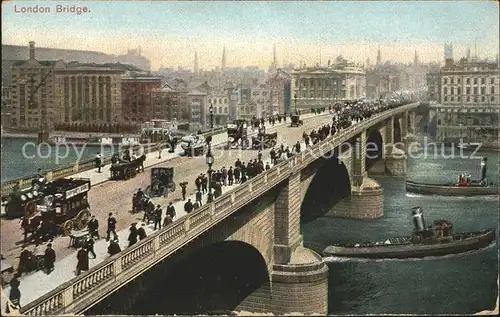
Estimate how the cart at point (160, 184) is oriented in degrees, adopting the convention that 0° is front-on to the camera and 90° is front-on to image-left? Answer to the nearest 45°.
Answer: approximately 45°

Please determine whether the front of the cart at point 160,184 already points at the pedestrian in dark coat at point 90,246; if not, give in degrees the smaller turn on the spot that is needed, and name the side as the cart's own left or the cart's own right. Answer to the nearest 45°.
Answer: approximately 45° to the cart's own left

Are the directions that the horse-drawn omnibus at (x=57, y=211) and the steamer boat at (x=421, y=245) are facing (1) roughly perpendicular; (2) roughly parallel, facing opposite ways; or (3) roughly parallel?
roughly perpendicular

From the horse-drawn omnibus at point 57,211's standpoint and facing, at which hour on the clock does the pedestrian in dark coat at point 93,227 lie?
The pedestrian in dark coat is roughly at 8 o'clock from the horse-drawn omnibus.

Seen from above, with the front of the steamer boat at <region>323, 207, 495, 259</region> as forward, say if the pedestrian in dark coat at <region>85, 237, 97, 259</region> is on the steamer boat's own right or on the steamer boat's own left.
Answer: on the steamer boat's own right

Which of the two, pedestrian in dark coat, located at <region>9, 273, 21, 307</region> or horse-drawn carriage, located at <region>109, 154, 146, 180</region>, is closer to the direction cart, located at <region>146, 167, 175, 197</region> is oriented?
the pedestrian in dark coat

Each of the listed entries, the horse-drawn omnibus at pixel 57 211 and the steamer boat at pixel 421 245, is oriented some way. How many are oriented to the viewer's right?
1
